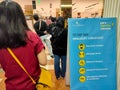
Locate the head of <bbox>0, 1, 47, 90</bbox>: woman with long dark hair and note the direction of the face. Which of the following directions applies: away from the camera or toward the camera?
away from the camera

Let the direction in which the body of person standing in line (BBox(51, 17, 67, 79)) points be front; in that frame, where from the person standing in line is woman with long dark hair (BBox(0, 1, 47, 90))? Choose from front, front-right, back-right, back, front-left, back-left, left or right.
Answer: back

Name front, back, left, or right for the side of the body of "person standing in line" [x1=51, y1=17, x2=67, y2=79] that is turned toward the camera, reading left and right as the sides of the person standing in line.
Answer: back
